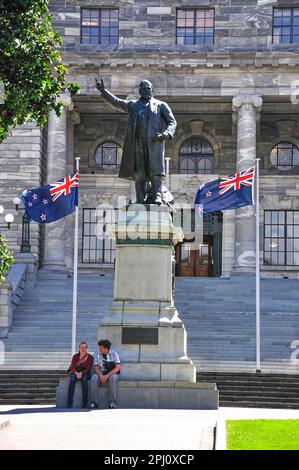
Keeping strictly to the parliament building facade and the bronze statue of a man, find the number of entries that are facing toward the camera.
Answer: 2

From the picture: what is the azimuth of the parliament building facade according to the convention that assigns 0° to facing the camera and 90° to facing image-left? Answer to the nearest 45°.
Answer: approximately 0°

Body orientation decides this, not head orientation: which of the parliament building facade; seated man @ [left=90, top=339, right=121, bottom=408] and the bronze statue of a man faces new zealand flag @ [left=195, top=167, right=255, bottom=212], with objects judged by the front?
the parliament building facade

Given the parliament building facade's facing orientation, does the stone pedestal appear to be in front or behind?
in front

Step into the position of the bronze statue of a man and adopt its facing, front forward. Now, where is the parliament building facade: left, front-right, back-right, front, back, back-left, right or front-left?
back

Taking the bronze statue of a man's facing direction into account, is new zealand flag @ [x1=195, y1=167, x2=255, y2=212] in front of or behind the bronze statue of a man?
behind

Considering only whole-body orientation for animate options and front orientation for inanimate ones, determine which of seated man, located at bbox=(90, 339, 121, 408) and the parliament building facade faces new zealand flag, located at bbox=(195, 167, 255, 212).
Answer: the parliament building facade

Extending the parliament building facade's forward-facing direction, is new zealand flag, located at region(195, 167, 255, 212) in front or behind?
in front

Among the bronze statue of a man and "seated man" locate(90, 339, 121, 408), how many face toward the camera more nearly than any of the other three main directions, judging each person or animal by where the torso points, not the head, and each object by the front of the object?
2
